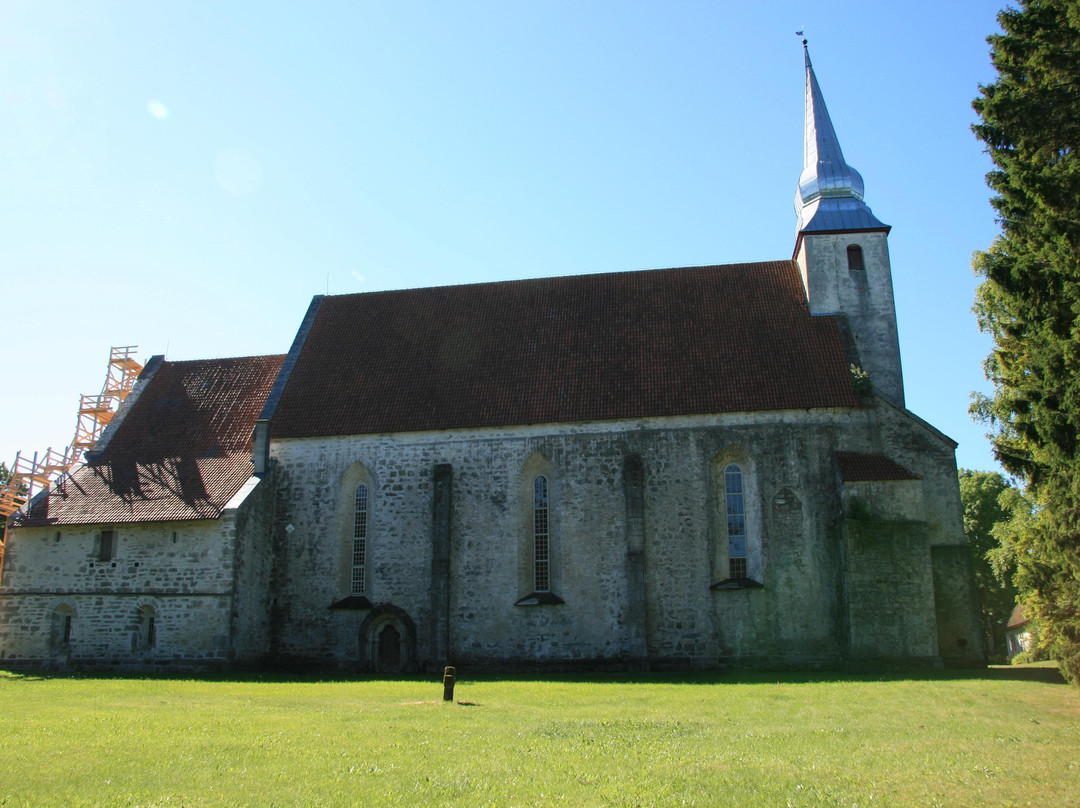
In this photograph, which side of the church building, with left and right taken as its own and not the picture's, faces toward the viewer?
right

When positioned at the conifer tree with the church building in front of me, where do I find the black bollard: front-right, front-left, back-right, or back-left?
front-left

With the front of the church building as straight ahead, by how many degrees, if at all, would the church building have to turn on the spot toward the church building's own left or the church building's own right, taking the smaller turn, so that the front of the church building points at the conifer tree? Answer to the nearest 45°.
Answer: approximately 90° to the church building's own left

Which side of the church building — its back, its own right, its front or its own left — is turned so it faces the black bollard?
right

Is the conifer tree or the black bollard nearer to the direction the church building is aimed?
the black bollard
